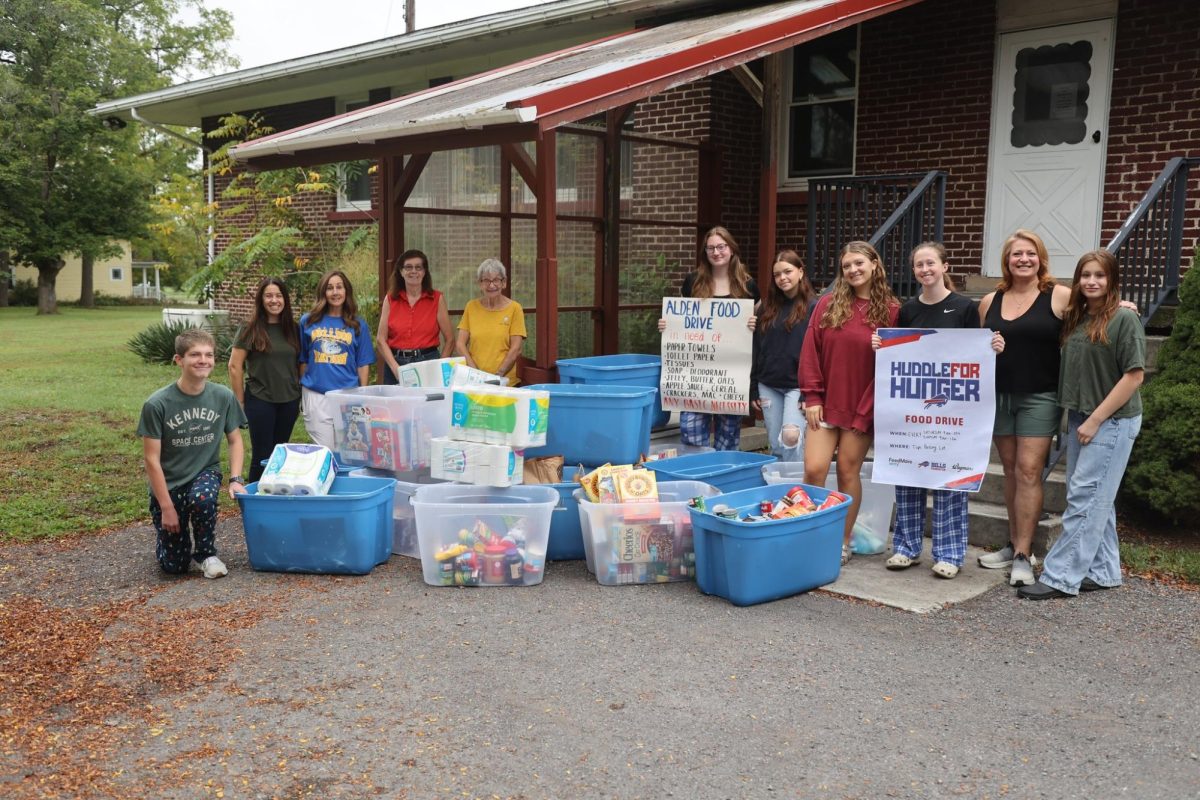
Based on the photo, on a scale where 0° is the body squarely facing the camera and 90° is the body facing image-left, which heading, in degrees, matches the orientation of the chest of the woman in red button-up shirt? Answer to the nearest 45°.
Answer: approximately 0°

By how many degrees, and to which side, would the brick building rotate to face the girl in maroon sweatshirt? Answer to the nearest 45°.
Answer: approximately 45° to its left

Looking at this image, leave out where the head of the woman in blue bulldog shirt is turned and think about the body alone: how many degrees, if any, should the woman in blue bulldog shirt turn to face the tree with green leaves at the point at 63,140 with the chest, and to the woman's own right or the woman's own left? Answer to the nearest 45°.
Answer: approximately 180°

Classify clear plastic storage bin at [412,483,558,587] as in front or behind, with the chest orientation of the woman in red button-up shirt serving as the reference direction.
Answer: in front

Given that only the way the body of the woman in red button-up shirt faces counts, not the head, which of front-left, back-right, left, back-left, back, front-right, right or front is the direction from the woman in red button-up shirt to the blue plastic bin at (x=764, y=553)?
front-left

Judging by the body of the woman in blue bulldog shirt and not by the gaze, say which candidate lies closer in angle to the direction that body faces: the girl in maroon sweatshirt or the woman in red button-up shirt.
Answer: the girl in maroon sweatshirt

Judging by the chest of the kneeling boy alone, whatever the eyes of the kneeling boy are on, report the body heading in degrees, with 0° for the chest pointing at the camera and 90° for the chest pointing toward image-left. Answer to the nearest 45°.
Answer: approximately 0°

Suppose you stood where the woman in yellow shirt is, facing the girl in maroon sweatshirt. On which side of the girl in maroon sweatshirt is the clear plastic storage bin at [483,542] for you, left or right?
right

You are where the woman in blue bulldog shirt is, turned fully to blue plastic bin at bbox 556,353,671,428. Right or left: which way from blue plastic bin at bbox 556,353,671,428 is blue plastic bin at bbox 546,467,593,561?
right

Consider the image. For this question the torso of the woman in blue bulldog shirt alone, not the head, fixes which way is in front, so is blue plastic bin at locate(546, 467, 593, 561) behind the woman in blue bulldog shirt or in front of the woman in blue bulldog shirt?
in front

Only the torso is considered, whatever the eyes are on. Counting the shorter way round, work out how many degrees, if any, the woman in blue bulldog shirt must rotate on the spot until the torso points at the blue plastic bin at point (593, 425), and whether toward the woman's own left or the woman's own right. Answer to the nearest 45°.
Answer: approximately 45° to the woman's own left

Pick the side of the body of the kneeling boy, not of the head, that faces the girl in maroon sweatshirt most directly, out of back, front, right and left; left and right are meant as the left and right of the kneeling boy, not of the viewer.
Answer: left
